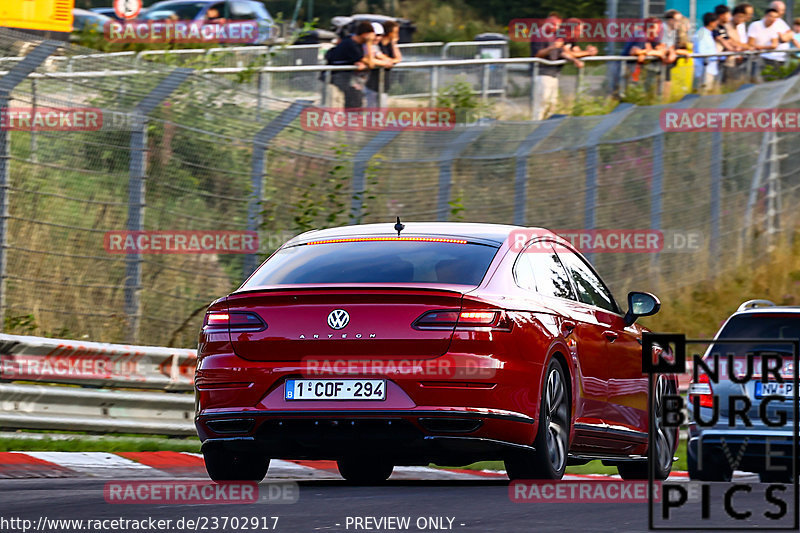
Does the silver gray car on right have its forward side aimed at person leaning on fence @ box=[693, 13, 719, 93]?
yes

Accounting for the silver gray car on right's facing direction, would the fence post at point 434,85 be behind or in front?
in front

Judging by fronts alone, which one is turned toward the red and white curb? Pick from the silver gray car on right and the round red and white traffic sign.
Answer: the round red and white traffic sign

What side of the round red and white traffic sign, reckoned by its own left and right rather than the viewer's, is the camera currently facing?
front

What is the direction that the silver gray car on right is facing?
away from the camera

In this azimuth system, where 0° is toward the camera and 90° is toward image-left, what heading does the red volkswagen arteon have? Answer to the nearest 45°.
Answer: approximately 225°

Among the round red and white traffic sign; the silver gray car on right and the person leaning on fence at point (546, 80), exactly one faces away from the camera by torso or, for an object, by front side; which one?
the silver gray car on right

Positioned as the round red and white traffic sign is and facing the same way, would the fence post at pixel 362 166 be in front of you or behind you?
in front

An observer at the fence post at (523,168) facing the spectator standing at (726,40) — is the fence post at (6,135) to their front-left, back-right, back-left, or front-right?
back-left

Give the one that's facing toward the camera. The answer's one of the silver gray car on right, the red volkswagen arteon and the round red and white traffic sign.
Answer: the round red and white traffic sign

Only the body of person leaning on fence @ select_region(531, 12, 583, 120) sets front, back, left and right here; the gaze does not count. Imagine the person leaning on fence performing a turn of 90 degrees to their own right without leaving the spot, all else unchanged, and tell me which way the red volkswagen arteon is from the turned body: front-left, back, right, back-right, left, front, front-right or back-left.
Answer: front-left

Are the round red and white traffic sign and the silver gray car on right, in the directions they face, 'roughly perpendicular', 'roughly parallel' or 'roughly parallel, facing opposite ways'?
roughly parallel, facing opposite ways

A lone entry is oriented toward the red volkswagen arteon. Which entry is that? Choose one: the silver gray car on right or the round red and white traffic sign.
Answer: the round red and white traffic sign

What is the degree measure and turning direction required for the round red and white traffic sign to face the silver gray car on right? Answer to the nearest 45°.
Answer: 0° — it already faces it

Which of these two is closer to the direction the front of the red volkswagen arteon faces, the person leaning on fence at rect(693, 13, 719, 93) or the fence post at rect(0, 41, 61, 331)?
the person leaning on fence

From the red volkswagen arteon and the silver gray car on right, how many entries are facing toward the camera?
0

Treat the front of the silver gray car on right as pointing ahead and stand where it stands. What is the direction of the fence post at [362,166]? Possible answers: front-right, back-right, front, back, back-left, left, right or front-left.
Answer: front-left
